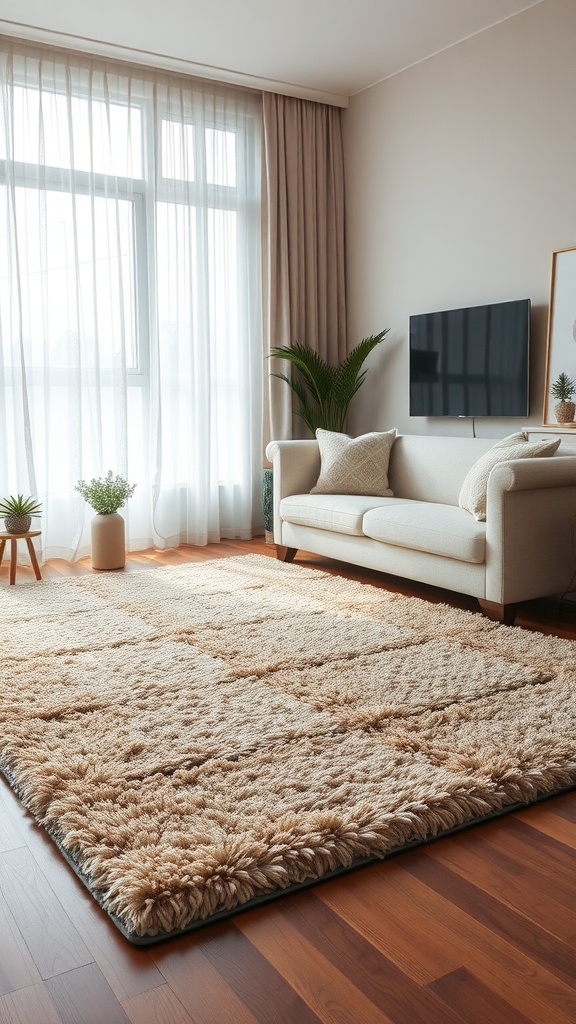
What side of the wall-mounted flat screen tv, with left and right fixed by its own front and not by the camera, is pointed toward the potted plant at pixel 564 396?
left

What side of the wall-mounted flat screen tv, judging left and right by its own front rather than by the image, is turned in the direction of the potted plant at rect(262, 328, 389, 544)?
right

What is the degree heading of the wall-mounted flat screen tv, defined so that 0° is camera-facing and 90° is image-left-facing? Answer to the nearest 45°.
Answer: approximately 45°

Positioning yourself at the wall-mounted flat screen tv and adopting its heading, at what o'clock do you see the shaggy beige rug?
The shaggy beige rug is roughly at 11 o'clock from the wall-mounted flat screen tv.

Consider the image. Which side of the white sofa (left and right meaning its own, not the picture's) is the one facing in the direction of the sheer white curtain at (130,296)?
right

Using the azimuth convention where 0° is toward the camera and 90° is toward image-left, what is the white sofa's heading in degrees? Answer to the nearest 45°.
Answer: approximately 45°
